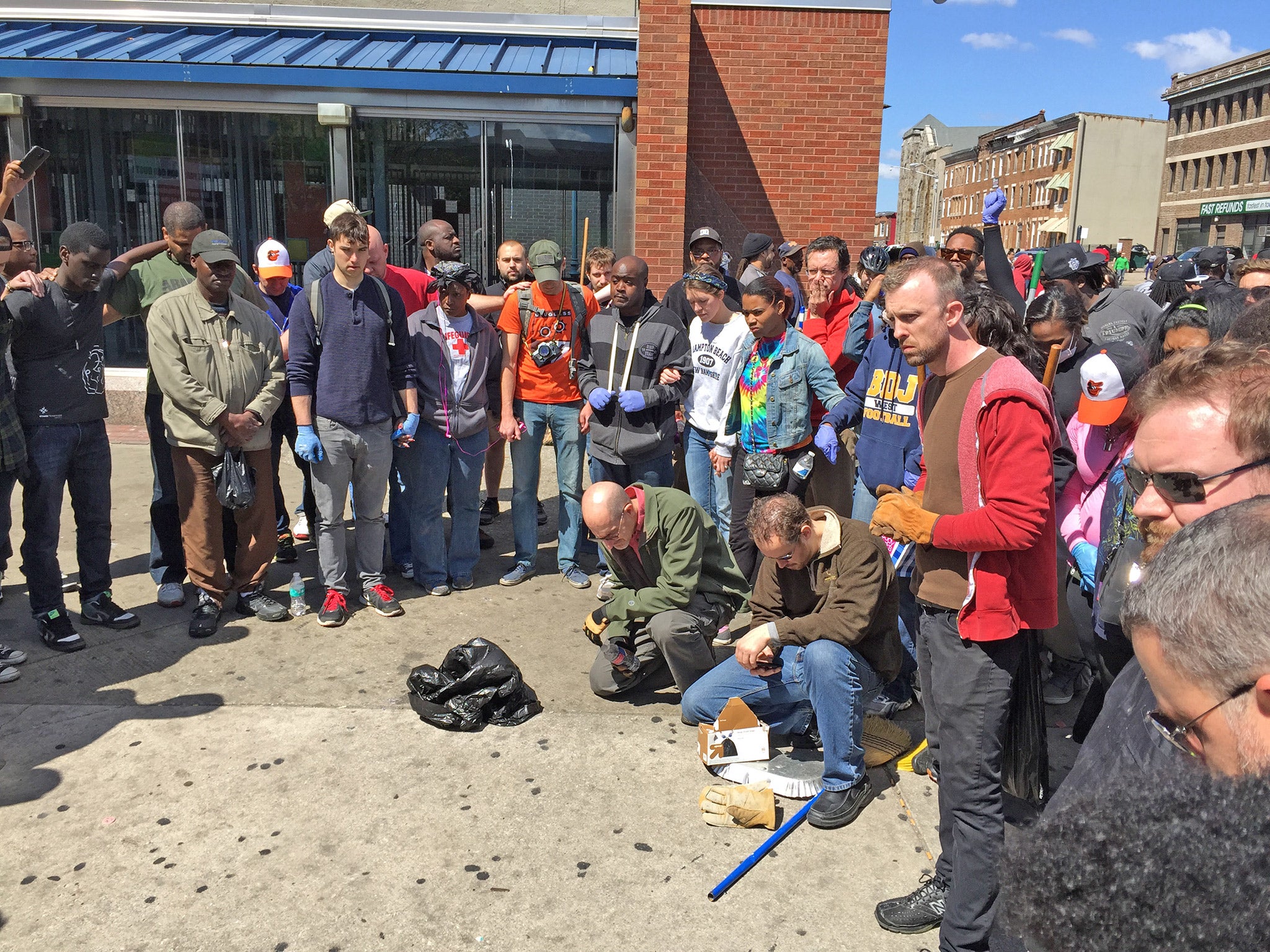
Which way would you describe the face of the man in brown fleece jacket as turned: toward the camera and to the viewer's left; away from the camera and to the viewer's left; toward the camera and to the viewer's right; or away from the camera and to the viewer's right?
toward the camera and to the viewer's left

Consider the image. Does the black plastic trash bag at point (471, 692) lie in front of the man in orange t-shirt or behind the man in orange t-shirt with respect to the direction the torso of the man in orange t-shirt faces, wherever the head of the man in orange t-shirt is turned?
in front

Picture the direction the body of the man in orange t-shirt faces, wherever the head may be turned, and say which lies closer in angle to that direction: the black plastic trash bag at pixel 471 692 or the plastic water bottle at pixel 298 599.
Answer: the black plastic trash bag

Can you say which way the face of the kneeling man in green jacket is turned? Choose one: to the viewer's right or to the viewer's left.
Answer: to the viewer's left

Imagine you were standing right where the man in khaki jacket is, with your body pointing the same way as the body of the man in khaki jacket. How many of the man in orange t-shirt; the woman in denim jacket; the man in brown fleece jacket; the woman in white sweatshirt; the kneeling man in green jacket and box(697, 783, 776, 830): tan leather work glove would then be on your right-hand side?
0

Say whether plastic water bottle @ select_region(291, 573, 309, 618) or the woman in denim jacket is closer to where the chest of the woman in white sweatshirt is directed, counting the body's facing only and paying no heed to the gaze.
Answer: the plastic water bottle

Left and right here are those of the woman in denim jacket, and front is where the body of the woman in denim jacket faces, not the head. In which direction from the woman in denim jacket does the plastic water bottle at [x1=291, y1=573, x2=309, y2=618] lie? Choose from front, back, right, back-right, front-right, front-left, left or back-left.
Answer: front-right

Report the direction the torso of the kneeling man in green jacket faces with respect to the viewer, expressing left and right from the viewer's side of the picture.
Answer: facing the viewer and to the left of the viewer

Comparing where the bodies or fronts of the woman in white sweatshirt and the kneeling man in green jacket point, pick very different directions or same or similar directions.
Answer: same or similar directions

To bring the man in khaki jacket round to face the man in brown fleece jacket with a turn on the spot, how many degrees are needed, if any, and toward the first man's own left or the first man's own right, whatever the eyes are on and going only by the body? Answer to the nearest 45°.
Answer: approximately 45° to the first man's own left

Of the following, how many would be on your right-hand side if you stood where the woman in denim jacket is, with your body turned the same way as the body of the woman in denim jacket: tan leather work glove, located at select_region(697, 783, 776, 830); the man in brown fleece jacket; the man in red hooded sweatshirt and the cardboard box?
0

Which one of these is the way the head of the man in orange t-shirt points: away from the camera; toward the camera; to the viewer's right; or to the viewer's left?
toward the camera

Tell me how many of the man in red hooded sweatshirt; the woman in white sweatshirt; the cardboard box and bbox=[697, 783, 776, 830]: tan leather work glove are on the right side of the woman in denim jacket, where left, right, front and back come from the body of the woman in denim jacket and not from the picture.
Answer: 1

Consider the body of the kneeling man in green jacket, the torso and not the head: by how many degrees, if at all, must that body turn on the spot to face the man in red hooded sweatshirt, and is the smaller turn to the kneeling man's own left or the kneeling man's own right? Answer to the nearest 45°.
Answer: approximately 90° to the kneeling man's own left

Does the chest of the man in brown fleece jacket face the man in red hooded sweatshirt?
no

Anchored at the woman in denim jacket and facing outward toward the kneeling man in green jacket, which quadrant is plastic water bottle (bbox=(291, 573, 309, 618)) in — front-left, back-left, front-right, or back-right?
front-right

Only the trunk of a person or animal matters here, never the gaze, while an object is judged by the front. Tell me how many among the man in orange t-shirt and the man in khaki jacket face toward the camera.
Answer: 2

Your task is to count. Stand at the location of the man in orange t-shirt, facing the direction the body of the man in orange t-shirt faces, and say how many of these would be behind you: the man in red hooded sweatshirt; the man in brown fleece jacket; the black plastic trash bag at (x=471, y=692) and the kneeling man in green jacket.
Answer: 0

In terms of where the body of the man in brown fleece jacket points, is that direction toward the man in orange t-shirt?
no

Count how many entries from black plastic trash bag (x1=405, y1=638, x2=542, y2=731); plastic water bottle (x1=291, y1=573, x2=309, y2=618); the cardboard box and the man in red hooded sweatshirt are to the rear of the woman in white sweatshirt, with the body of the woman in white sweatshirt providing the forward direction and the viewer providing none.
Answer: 0

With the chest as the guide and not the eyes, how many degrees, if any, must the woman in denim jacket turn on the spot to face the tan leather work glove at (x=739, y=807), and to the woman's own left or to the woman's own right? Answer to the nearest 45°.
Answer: approximately 45° to the woman's own left

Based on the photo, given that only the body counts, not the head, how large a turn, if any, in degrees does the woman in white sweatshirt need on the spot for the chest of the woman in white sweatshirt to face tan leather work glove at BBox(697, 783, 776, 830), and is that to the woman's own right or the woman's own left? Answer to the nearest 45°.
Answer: approximately 45° to the woman's own left

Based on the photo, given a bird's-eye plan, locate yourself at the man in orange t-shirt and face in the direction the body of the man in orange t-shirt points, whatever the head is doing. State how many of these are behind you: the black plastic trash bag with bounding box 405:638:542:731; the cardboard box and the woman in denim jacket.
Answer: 0
